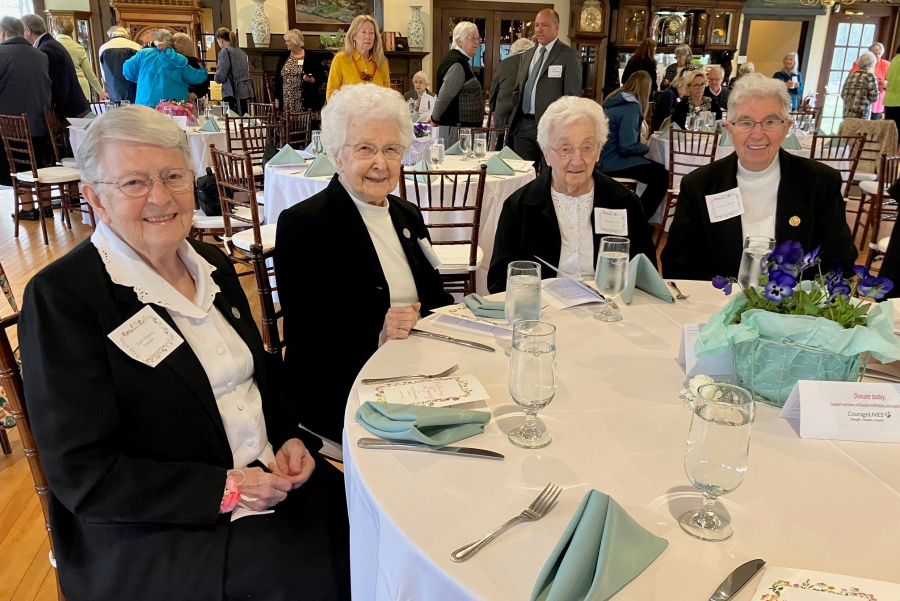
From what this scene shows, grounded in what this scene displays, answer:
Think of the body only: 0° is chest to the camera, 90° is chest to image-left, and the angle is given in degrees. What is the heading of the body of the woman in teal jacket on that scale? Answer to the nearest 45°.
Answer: approximately 180°

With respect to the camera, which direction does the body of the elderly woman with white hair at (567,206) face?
toward the camera

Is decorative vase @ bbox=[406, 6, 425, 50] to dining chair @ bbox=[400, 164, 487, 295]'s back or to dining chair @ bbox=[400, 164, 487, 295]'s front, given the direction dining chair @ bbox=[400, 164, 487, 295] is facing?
to the front

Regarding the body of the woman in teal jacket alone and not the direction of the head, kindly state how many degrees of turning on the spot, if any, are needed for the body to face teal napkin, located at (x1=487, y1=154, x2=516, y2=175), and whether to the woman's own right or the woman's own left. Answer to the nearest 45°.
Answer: approximately 135° to the woman's own right

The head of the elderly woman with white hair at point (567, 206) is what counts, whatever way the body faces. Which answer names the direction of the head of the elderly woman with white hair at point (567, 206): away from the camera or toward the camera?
toward the camera

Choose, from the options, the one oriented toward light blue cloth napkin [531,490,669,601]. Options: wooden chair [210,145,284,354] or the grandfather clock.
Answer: the grandfather clock

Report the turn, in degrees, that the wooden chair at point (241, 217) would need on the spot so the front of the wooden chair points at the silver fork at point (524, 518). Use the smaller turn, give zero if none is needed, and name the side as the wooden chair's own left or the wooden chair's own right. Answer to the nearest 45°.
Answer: approximately 135° to the wooden chair's own right

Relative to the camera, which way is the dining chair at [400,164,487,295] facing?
away from the camera

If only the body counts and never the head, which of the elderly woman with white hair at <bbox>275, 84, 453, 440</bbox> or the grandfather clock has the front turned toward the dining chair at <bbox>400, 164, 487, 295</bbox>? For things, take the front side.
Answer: the grandfather clock

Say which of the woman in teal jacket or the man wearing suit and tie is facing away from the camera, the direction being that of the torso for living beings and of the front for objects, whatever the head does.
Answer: the woman in teal jacket

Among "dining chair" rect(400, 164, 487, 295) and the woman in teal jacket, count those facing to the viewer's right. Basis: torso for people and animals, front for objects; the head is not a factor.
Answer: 0

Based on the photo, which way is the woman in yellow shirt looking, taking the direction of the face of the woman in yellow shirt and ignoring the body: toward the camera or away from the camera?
toward the camera

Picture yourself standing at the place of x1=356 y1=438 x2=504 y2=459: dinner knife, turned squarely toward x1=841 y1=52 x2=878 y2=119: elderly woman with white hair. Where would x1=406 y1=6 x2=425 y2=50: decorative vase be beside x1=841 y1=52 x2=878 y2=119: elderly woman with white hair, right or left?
left
